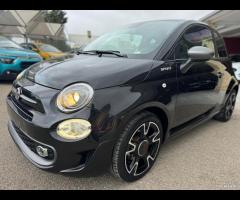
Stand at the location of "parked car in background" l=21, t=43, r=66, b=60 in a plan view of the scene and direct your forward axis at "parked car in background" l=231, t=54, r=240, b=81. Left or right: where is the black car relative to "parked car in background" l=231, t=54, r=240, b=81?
right

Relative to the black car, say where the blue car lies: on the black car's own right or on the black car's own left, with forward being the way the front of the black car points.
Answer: on the black car's own right

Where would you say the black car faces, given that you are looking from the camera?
facing the viewer and to the left of the viewer

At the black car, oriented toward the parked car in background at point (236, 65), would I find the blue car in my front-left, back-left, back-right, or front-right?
front-left

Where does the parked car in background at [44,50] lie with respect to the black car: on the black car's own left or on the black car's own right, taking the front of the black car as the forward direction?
on the black car's own right

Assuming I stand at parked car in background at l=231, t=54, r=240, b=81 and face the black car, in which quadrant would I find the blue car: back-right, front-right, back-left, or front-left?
front-right

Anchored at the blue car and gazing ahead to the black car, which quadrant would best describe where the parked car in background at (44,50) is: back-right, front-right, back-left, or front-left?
back-left

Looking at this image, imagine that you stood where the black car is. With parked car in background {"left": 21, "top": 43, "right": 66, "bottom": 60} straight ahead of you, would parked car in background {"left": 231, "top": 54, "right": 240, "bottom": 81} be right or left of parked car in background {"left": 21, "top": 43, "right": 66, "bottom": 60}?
right

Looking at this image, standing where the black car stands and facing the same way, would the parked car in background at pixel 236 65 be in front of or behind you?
behind
